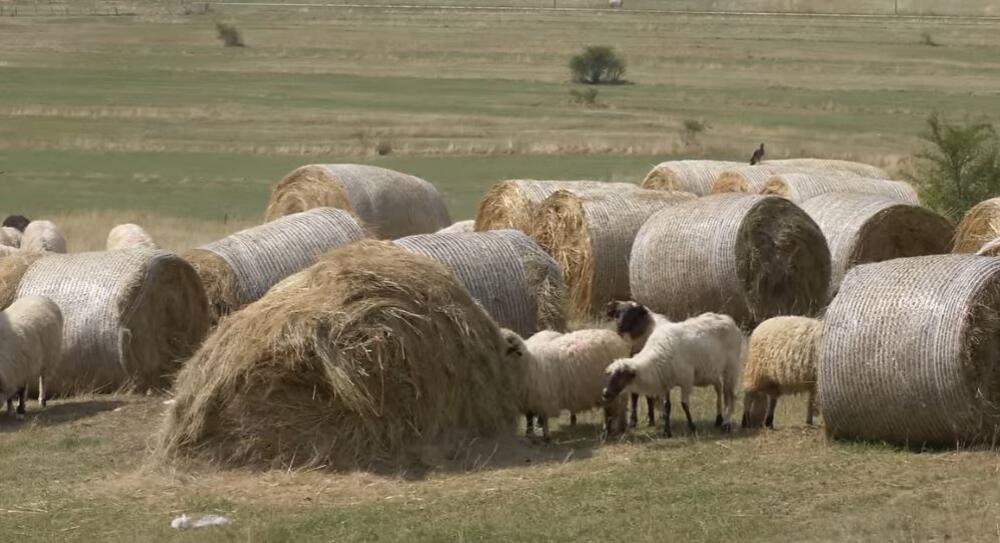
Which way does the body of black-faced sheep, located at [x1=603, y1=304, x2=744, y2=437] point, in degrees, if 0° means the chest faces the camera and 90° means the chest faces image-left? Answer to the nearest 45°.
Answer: approximately 90°

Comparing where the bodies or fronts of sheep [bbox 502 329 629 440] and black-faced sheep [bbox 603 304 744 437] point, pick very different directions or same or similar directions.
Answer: same or similar directions

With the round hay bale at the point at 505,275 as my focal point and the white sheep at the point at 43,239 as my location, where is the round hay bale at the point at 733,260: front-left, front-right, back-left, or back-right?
front-left

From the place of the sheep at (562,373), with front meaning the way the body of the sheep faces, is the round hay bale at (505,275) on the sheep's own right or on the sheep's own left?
on the sheep's own right

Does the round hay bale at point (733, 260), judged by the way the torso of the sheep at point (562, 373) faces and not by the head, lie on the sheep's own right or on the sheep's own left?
on the sheep's own right

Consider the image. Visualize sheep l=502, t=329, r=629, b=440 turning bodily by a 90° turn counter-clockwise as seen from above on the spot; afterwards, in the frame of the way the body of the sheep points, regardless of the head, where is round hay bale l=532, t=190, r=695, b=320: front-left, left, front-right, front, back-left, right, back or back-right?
back

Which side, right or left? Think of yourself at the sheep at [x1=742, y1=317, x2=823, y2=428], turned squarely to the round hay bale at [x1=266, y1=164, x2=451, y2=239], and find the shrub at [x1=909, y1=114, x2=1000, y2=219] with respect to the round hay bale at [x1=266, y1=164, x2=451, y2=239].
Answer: right

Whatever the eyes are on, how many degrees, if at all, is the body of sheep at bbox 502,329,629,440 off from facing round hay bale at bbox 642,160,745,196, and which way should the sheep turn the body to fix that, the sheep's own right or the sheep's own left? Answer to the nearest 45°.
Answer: approximately 90° to the sheep's own right

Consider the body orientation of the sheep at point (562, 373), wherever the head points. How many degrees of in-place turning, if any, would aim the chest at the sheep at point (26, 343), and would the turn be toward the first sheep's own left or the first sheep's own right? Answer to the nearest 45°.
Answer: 0° — it already faces it

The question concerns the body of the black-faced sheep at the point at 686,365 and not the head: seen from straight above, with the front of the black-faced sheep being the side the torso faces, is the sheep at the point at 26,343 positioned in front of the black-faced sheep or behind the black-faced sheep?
in front

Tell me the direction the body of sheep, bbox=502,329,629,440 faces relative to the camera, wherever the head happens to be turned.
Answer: to the viewer's left

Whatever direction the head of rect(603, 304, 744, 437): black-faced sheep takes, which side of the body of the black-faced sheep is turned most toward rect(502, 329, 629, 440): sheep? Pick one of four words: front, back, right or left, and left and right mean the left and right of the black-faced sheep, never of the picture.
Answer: front

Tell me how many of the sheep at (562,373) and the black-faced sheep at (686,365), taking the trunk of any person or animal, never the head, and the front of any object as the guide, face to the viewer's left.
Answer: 2

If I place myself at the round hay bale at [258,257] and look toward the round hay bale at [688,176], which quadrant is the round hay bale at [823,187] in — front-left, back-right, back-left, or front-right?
front-right
